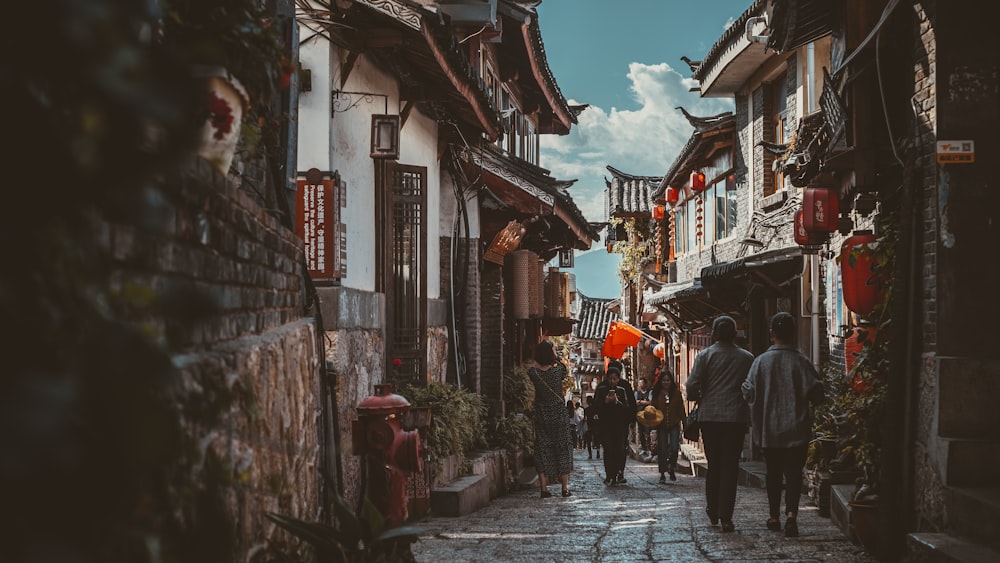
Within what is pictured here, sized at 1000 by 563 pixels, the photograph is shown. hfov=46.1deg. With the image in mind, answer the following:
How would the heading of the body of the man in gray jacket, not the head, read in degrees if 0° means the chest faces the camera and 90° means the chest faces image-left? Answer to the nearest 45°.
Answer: approximately 180°

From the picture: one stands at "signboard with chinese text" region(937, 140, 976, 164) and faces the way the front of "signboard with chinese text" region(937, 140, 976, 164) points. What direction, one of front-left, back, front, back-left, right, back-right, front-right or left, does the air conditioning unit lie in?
back-right

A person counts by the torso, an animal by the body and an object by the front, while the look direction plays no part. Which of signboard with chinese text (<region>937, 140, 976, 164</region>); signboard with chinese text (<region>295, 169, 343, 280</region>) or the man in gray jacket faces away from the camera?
the man in gray jacket

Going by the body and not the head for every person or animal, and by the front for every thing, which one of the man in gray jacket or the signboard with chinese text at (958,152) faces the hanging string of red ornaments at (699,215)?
the man in gray jacket

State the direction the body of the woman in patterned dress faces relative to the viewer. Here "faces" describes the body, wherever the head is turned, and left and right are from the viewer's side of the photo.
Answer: facing away from the viewer

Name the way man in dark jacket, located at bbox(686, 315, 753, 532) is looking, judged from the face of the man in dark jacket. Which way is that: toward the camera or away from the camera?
away from the camera

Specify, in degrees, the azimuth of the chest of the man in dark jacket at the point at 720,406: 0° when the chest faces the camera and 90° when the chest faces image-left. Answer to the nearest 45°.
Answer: approximately 180°

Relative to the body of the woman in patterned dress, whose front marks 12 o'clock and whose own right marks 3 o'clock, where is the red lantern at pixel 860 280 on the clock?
The red lantern is roughly at 5 o'clock from the woman in patterned dress.

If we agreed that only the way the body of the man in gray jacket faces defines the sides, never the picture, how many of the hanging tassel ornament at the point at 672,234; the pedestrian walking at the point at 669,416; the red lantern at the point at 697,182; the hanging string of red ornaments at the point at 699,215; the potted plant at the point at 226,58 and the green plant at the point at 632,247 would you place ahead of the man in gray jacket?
5

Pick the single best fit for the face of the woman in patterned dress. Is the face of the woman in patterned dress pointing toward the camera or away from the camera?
away from the camera
